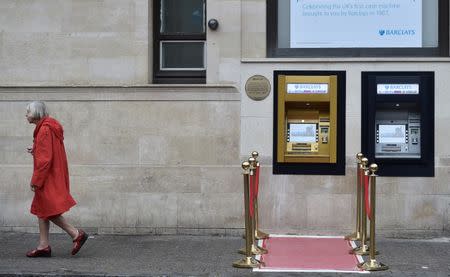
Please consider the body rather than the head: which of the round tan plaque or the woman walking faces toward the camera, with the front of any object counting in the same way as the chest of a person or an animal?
the round tan plaque

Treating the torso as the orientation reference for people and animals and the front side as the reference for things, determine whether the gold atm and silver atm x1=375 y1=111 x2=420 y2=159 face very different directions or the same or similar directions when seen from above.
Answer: same or similar directions

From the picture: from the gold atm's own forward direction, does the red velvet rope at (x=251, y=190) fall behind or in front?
in front

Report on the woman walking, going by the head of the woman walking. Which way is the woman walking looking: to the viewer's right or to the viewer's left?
to the viewer's left

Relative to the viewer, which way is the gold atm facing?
toward the camera

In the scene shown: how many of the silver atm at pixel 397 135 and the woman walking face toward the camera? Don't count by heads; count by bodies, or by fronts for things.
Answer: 1

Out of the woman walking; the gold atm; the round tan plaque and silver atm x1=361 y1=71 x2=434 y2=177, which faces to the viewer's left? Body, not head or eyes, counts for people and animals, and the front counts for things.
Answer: the woman walking

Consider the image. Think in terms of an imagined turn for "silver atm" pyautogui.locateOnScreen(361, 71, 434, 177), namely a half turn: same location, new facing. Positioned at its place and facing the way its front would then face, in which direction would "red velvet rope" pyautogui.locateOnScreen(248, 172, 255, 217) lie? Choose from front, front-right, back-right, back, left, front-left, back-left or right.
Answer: back-left

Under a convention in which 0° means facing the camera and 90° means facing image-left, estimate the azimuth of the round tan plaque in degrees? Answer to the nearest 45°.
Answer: approximately 0°

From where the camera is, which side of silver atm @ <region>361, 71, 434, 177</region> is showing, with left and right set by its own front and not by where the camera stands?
front

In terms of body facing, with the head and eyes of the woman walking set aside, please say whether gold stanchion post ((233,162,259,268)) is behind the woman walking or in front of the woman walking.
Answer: behind

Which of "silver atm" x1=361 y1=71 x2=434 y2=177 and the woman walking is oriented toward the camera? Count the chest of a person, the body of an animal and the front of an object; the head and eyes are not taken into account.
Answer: the silver atm

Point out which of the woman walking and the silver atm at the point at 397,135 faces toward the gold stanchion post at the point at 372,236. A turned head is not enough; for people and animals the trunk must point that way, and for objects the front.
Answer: the silver atm

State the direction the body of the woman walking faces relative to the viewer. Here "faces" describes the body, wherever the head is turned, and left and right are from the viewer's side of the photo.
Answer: facing to the left of the viewer
